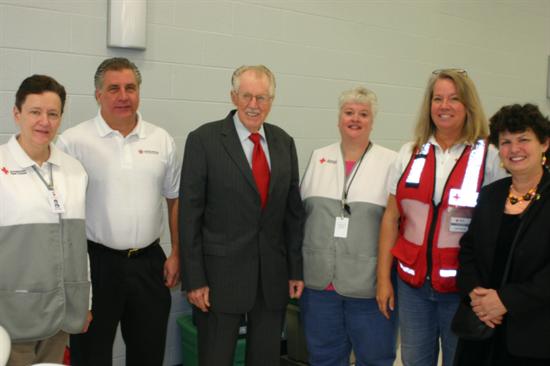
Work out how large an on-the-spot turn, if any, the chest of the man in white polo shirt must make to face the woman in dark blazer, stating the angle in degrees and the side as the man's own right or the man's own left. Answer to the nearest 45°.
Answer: approximately 45° to the man's own left

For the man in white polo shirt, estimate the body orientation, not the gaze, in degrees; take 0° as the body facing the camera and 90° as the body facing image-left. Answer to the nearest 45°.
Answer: approximately 0°

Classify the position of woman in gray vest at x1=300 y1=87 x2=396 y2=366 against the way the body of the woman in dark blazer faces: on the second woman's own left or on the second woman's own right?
on the second woman's own right

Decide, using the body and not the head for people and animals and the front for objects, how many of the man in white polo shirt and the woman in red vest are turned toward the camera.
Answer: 2

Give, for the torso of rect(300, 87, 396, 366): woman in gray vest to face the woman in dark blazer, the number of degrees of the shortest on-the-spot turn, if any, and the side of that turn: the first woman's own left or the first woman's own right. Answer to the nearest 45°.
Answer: approximately 45° to the first woman's own left

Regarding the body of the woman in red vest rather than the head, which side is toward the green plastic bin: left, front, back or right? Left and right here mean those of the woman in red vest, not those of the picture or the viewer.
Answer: right

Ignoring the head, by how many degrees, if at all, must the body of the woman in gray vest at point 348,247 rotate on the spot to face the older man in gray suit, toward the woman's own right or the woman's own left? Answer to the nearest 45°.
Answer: approximately 45° to the woman's own right
